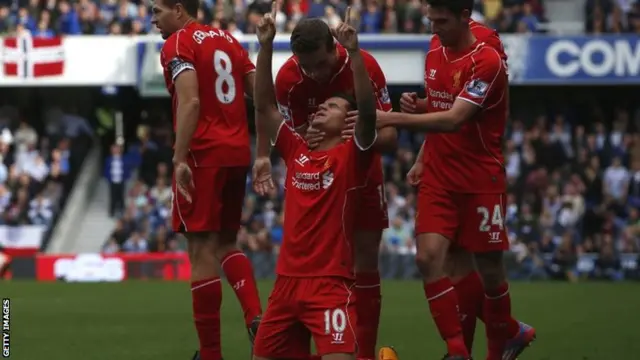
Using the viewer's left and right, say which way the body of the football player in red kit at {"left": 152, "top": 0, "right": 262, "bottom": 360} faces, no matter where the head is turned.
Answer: facing away from the viewer and to the left of the viewer

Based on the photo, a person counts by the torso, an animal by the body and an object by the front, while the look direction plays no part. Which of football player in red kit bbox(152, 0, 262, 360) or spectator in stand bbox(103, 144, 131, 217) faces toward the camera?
the spectator in stand

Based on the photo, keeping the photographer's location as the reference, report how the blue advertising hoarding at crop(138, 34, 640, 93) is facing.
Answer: facing the viewer

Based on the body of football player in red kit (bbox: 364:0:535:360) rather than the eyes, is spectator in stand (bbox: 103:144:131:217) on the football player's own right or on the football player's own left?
on the football player's own right

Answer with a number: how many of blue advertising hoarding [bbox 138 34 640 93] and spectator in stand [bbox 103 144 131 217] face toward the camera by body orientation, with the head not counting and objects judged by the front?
2

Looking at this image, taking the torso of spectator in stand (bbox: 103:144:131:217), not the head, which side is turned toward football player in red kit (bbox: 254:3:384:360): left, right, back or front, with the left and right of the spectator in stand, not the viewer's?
front

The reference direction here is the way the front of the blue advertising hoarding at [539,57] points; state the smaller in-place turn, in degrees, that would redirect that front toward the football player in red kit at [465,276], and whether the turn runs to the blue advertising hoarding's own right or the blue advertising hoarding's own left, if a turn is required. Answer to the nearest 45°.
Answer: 0° — it already faces them

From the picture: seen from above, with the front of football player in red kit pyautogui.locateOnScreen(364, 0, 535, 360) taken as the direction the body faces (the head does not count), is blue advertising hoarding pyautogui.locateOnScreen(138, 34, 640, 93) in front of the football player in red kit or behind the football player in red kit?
behind

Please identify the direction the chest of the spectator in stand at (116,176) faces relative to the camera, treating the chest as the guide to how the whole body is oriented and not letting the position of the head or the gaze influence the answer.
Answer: toward the camera

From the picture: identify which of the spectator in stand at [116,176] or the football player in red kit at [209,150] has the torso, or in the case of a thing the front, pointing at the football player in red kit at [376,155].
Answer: the spectator in stand

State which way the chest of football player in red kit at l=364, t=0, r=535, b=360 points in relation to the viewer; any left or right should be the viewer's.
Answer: facing the viewer and to the left of the viewer

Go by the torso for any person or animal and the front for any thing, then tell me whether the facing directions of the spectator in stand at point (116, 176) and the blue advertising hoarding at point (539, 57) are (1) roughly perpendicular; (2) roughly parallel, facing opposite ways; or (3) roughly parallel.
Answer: roughly parallel

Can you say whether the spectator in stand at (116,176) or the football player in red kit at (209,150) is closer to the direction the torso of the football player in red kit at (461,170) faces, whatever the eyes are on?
the football player in red kit

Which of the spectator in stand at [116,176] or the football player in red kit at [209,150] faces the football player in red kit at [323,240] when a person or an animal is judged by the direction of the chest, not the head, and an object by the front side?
the spectator in stand

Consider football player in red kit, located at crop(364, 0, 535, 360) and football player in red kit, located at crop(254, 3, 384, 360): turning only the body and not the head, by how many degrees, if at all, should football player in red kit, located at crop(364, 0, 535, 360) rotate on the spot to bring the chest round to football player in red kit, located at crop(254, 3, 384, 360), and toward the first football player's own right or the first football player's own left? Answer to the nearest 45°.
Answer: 0° — they already face them

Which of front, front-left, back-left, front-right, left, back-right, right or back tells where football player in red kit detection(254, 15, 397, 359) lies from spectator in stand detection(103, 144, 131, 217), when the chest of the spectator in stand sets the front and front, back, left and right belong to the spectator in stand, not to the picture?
front
